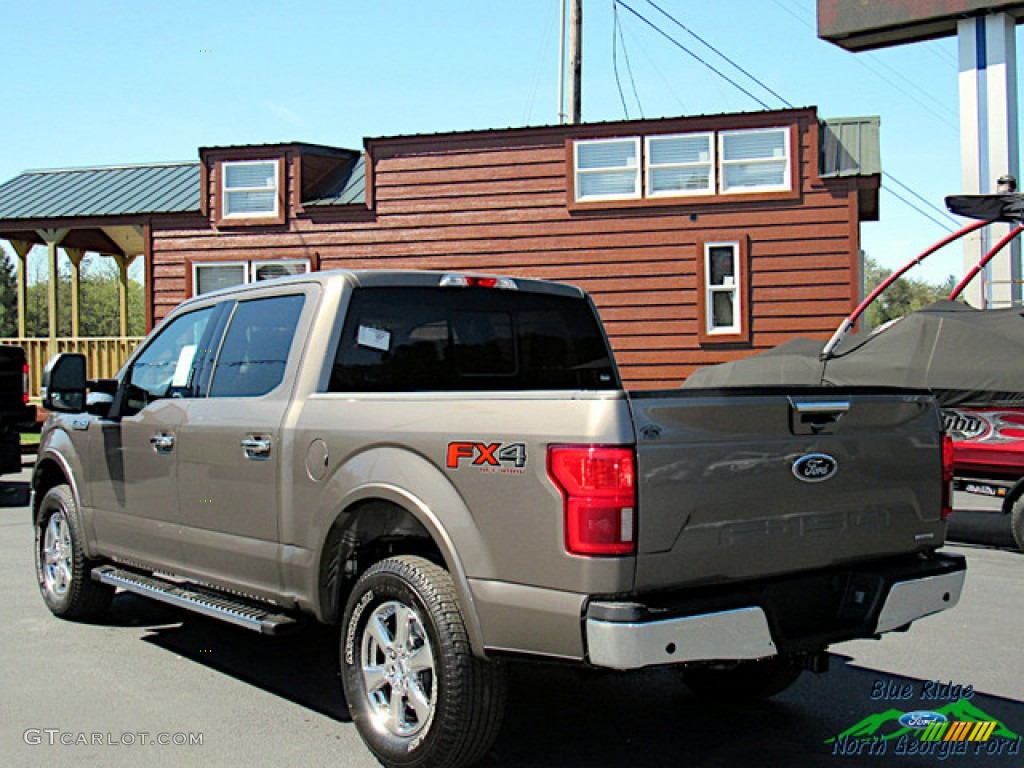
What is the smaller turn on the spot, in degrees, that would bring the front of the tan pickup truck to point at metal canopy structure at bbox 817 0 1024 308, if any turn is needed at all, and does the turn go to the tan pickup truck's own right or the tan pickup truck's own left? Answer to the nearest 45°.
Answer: approximately 90° to the tan pickup truck's own right

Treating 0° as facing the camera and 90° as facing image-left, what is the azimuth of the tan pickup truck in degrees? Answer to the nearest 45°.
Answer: approximately 135°

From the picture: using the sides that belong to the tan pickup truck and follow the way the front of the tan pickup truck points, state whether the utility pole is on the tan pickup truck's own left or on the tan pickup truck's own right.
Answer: on the tan pickup truck's own right
